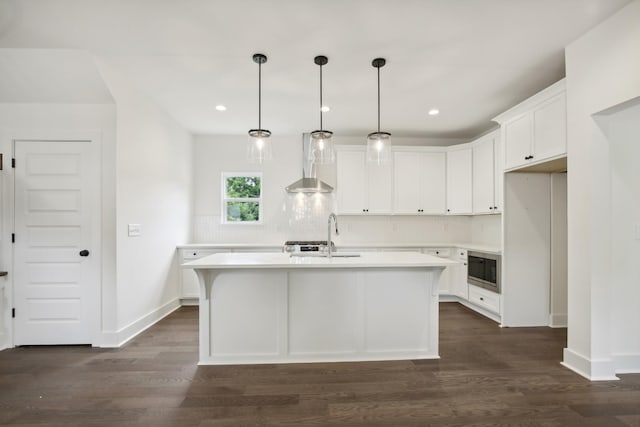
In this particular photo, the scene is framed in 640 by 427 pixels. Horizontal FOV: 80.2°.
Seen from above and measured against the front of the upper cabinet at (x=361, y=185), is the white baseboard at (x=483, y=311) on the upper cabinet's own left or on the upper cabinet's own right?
on the upper cabinet's own left

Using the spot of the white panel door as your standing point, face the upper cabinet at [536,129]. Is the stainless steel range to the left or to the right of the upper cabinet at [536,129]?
left

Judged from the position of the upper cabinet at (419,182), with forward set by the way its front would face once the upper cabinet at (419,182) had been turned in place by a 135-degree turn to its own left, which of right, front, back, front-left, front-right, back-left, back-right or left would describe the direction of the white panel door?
back

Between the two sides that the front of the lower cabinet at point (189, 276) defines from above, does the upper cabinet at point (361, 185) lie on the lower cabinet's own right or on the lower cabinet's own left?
on the lower cabinet's own left

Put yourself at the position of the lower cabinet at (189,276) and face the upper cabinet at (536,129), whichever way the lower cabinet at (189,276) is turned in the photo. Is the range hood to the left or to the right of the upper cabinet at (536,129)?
left

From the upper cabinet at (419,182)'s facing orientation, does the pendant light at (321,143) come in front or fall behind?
in front

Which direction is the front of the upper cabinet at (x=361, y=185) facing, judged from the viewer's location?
facing the viewer

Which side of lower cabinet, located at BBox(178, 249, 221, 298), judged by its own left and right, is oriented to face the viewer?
front

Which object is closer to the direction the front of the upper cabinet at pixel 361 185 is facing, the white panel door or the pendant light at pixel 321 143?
the pendant light

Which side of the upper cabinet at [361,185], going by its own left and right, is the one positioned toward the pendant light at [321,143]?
front

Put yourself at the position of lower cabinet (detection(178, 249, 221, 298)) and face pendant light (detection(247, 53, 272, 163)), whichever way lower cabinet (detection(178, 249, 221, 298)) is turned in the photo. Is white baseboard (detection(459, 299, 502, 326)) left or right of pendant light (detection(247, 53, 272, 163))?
left

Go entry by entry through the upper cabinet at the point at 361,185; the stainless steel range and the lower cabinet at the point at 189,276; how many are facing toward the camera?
3

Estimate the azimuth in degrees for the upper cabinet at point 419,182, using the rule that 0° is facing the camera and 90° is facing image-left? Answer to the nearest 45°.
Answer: approximately 0°
